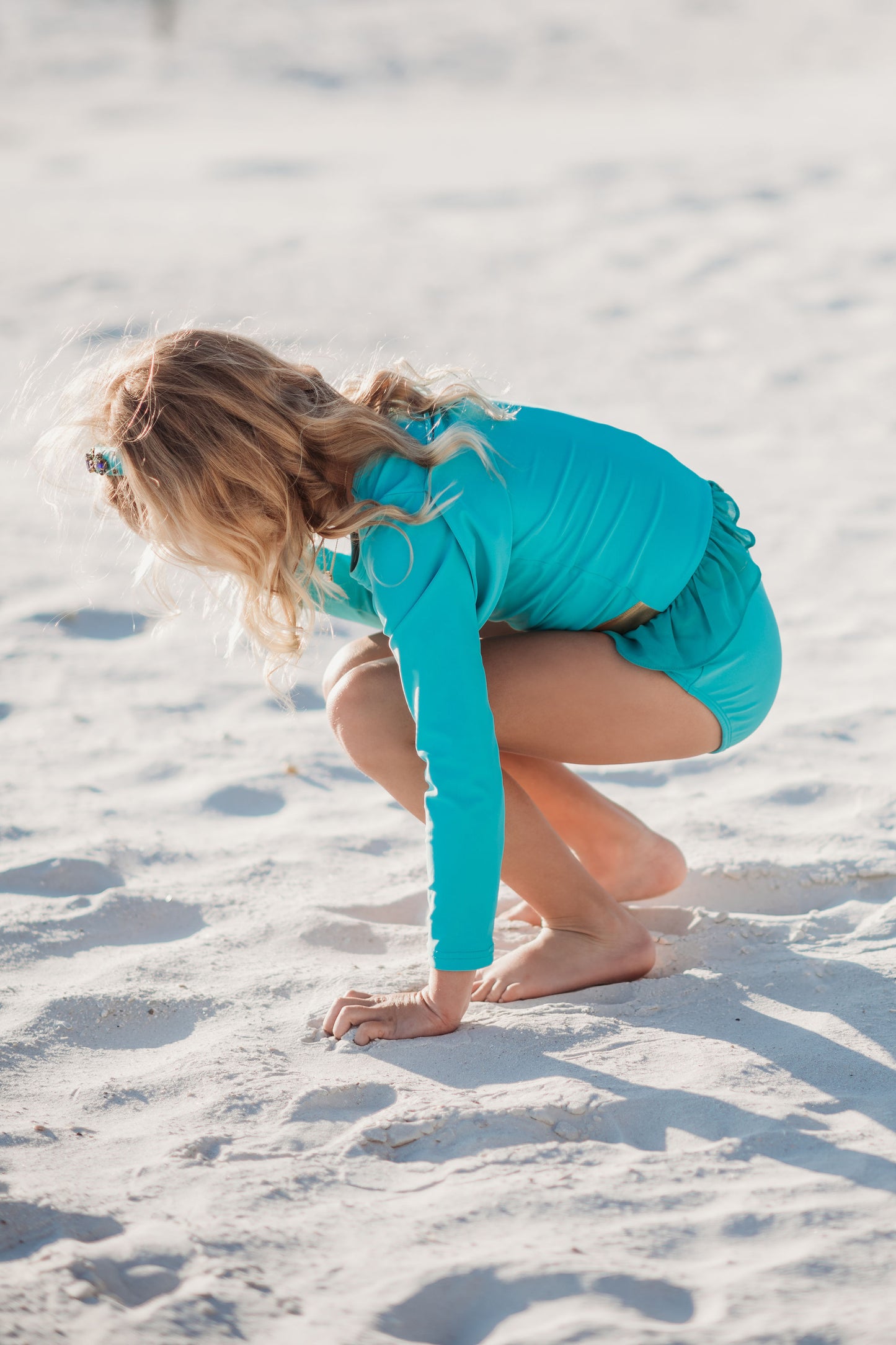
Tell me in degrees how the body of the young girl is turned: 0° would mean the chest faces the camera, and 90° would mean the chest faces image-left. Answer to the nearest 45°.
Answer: approximately 90°

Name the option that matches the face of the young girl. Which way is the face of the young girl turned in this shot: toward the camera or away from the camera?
away from the camera
